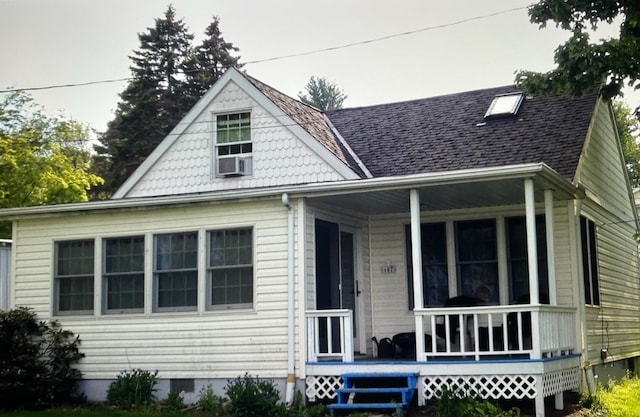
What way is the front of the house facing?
toward the camera

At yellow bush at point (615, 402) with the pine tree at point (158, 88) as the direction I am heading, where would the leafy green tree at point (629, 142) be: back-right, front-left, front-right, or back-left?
front-right

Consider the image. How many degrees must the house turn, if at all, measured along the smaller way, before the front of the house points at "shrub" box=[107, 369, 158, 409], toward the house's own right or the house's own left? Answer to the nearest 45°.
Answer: approximately 90° to the house's own right

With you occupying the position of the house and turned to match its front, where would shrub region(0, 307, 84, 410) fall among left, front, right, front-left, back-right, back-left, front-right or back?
right

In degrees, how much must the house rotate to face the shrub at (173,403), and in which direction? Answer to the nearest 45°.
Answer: approximately 90° to its right

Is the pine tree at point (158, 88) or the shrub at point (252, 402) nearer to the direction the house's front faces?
the shrub

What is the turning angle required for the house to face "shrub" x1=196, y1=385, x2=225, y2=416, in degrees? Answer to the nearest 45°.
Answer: approximately 45° to its right

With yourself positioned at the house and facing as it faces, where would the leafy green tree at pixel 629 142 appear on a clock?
The leafy green tree is roughly at 7 o'clock from the house.

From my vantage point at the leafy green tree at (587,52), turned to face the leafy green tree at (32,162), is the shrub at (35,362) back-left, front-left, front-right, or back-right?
front-left

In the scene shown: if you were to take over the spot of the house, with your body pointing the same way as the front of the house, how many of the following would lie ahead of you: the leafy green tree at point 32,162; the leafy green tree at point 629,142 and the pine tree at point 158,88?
0

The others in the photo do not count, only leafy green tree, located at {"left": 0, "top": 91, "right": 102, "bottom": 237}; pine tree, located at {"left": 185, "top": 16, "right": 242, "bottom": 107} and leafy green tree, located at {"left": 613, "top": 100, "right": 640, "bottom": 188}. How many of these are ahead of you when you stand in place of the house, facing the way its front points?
0

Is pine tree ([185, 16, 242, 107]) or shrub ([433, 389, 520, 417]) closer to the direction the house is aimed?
the shrub

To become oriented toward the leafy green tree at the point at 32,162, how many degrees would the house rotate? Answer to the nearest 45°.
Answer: approximately 135° to its right

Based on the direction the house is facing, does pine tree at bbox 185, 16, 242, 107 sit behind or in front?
behind

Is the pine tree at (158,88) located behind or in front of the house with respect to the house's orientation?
behind
